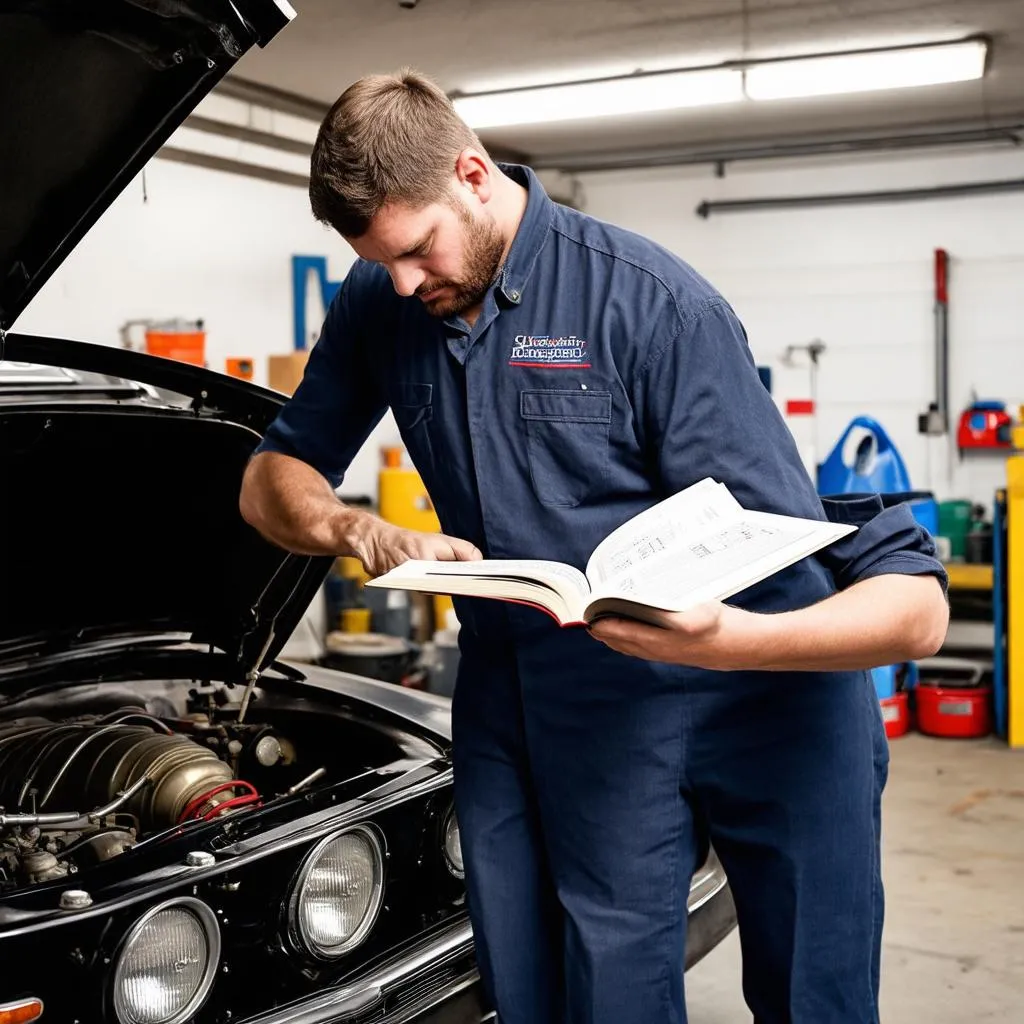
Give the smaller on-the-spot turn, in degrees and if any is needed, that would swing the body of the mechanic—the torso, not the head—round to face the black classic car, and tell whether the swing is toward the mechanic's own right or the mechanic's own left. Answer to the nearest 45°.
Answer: approximately 90° to the mechanic's own right

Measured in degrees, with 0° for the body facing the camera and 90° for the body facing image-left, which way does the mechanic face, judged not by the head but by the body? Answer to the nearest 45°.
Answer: approximately 45°

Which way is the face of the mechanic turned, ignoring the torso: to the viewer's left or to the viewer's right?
to the viewer's left

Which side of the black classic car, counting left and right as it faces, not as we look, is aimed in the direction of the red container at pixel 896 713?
left

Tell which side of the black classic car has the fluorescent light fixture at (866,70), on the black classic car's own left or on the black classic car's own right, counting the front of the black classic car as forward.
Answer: on the black classic car's own left

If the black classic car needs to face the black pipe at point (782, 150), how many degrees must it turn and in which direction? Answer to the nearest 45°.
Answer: approximately 90° to its left

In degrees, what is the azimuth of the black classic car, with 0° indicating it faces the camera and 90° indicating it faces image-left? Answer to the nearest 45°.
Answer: approximately 315°

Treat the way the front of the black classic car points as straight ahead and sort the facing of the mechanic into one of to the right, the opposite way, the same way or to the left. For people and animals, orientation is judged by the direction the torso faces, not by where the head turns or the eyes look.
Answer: to the right

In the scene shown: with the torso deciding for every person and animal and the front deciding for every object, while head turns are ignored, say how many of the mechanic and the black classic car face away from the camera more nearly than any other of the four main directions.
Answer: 0

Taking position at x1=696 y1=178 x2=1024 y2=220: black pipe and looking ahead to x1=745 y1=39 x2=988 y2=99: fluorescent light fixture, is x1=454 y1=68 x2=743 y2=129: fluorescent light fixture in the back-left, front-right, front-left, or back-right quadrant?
front-right

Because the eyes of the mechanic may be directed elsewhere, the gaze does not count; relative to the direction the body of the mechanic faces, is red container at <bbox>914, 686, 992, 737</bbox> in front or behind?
behind
